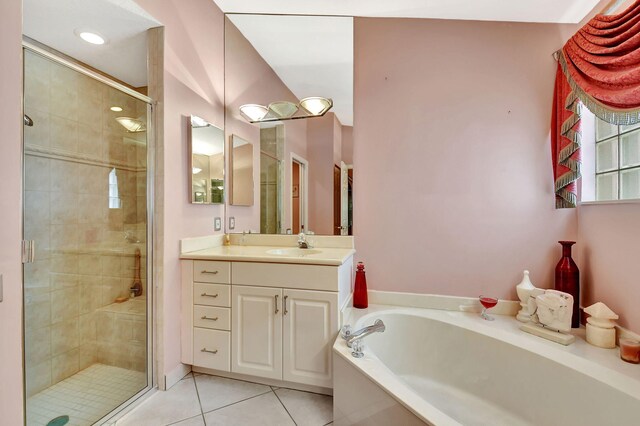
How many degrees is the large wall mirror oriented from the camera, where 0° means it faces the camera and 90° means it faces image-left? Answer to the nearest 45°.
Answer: approximately 0°

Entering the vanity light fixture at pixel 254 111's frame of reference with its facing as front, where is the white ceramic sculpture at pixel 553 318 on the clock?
The white ceramic sculpture is roughly at 10 o'clock from the vanity light fixture.

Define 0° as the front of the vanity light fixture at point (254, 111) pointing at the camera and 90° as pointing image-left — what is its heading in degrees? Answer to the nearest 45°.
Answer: approximately 0°

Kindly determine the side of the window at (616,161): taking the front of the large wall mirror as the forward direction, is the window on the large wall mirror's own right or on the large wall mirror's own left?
on the large wall mirror's own left

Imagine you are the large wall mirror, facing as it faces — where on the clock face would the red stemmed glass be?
The red stemmed glass is roughly at 10 o'clock from the large wall mirror.

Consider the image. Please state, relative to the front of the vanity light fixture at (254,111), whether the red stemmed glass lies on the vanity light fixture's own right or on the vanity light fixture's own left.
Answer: on the vanity light fixture's own left
